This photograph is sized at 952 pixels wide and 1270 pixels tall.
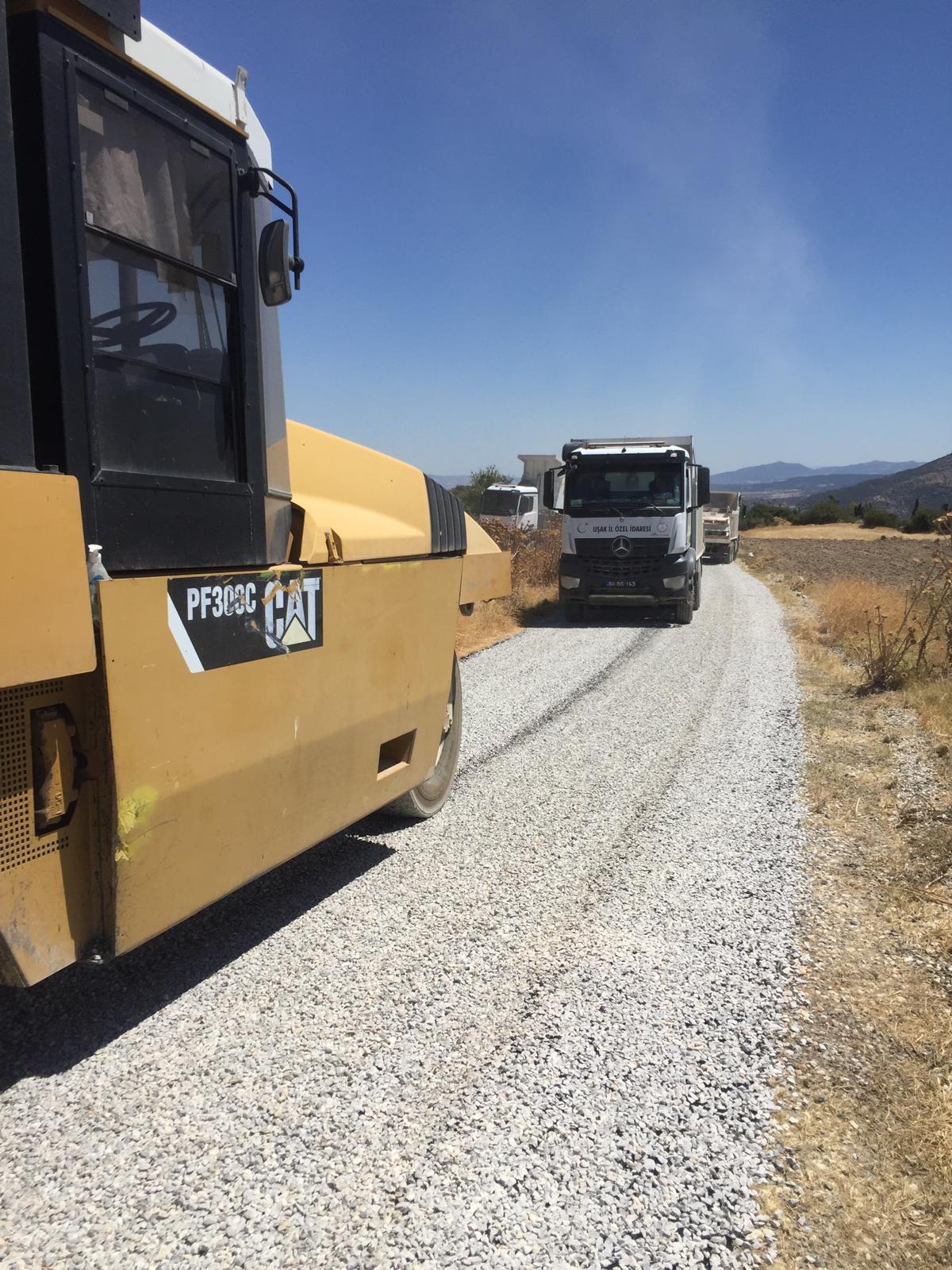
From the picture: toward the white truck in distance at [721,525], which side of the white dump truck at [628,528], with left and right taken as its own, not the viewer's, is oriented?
back

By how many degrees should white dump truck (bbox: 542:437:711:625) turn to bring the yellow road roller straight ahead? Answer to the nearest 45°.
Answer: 0° — it already faces it

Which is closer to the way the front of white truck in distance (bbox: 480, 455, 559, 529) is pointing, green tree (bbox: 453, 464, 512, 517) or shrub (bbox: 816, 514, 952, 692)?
the shrub

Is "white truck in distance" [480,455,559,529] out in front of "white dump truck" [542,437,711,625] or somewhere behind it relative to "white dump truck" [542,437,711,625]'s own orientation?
behind

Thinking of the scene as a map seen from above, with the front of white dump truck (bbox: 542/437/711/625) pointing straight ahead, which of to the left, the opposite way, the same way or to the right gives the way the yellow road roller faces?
the opposite way

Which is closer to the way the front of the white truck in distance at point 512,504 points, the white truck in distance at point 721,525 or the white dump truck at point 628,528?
the white dump truck

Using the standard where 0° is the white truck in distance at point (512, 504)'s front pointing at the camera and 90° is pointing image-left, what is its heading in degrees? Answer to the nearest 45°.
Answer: approximately 45°

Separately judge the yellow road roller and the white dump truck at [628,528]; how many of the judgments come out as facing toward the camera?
1

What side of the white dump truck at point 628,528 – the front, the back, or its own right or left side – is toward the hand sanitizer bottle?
front

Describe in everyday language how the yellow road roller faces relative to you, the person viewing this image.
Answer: facing away from the viewer and to the right of the viewer

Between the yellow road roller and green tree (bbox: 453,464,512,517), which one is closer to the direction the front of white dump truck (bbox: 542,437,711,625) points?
the yellow road roller

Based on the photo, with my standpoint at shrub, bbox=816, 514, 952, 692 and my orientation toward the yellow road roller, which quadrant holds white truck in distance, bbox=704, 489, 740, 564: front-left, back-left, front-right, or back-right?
back-right

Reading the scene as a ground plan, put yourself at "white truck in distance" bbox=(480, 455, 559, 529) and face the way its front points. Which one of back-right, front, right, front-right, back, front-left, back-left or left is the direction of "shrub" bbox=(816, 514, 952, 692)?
front-left

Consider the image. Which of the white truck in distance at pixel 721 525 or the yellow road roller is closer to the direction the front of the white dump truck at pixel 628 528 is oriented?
the yellow road roller

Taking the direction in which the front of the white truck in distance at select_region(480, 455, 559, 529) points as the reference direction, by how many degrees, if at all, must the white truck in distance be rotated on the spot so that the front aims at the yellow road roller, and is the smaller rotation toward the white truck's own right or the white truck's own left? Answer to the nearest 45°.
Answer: approximately 45° to the white truck's own left
